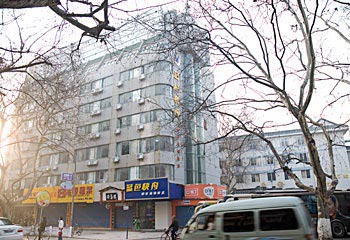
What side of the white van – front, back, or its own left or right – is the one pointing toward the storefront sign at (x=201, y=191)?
right

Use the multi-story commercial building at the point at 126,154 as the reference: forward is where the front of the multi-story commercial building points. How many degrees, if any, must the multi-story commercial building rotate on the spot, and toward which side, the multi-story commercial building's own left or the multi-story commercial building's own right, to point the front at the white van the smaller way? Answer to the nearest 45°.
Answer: approximately 45° to the multi-story commercial building's own left

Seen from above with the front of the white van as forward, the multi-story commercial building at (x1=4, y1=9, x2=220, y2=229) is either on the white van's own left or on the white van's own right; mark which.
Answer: on the white van's own right

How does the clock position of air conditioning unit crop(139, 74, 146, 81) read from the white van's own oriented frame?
The air conditioning unit is roughly at 2 o'clock from the white van.

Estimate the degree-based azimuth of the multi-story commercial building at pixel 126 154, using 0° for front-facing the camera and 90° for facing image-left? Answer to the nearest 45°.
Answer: approximately 45°

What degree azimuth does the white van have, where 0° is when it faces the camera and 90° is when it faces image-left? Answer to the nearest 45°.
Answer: approximately 90°

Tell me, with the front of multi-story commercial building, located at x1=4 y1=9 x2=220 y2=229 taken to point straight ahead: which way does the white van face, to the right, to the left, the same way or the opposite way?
to the right
